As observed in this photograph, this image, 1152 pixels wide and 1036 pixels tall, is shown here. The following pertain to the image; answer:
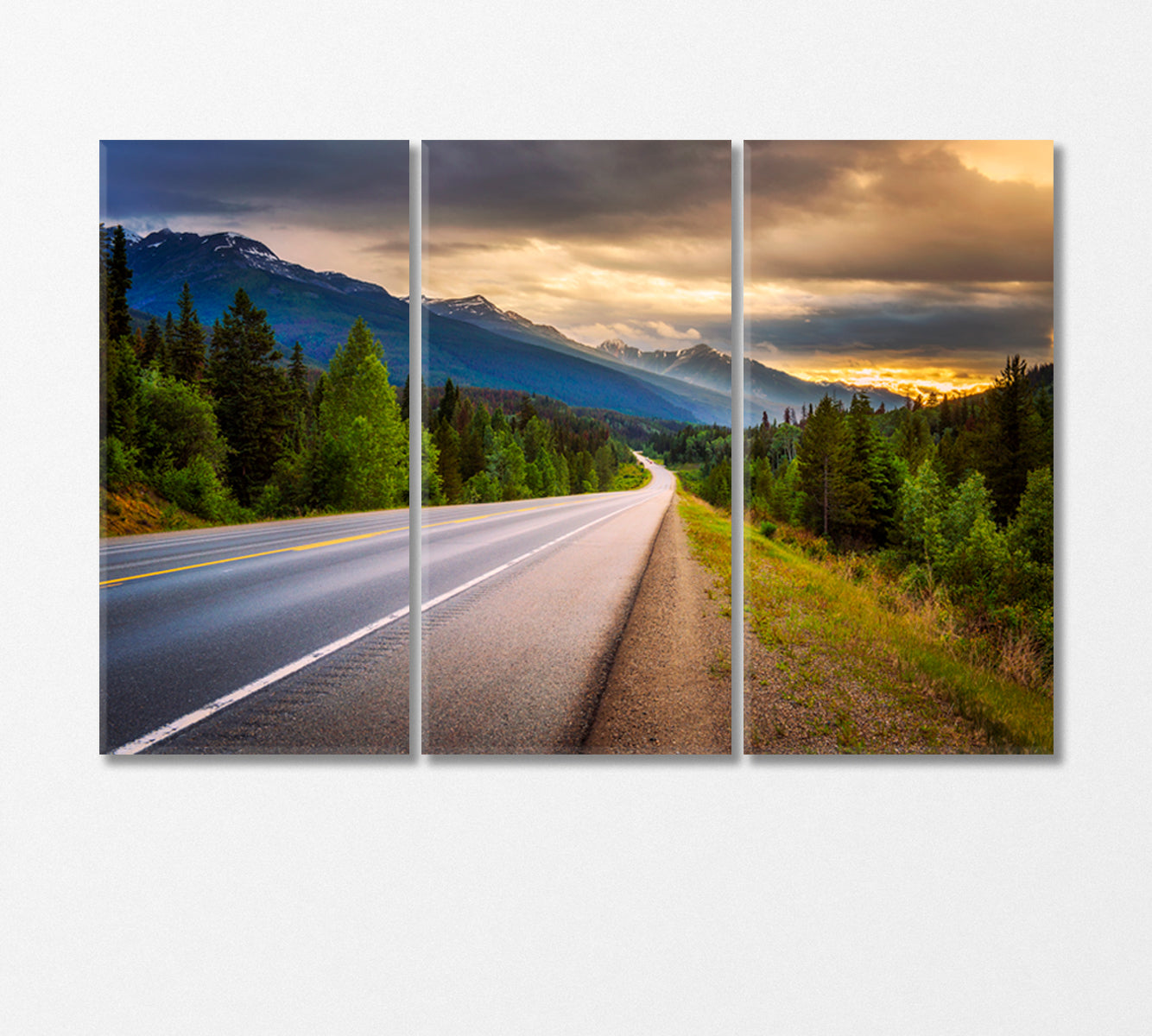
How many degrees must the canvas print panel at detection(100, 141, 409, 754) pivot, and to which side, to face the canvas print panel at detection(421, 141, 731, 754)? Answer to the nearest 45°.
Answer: approximately 90° to its left

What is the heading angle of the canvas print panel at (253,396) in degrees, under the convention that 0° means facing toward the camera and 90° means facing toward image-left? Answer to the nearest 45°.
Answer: approximately 0°

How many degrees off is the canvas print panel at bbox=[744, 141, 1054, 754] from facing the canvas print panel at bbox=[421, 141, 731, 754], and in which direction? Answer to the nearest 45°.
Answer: approximately 90° to its right

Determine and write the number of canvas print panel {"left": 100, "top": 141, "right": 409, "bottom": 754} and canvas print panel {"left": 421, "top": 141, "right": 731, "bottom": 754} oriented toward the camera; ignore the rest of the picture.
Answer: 2

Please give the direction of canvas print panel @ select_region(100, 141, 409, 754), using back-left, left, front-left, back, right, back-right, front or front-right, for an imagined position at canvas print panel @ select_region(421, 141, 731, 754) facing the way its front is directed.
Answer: right

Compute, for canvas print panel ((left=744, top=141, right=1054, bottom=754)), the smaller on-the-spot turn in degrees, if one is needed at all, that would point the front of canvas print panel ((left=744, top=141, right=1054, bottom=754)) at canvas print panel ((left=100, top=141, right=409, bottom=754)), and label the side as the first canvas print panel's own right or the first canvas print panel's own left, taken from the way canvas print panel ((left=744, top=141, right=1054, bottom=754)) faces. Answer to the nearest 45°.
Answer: approximately 90° to the first canvas print panel's own right

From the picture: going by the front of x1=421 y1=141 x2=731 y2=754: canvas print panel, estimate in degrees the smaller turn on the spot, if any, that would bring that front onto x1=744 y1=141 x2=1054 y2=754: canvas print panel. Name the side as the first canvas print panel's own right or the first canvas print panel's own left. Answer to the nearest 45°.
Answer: approximately 90° to the first canvas print panel's own left

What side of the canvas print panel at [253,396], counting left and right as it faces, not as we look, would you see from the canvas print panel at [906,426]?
left
